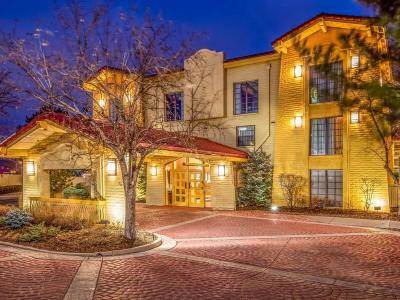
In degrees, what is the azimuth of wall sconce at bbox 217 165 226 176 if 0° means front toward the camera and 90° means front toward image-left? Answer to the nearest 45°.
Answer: approximately 0°

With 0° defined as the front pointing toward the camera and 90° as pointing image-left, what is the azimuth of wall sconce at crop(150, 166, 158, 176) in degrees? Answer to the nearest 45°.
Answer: approximately 0°

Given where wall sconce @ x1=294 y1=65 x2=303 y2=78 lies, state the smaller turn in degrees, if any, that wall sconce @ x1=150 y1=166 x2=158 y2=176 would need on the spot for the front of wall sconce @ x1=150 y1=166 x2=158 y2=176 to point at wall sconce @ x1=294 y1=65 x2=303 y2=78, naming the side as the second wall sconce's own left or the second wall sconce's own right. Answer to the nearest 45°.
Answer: approximately 45° to the second wall sconce's own left
